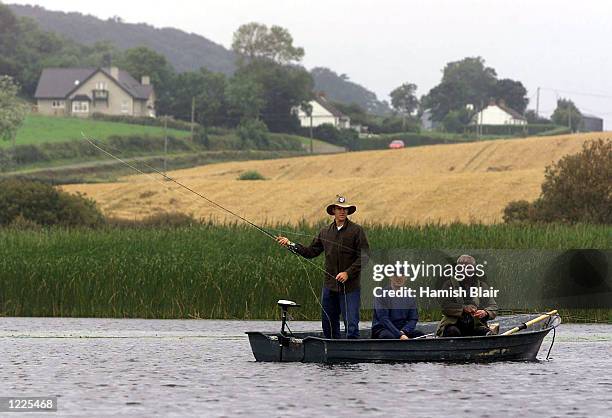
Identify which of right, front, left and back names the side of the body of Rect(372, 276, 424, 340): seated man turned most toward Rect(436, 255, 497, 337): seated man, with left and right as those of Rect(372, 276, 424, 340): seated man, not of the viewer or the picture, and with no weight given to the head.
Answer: left

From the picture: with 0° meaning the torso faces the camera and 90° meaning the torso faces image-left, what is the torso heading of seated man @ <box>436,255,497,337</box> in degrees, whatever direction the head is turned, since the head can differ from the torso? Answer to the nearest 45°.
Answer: approximately 0°

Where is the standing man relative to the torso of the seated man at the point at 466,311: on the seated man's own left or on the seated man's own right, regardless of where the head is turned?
on the seated man's own right

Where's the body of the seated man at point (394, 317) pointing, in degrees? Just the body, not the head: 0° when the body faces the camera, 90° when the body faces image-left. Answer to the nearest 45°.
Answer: approximately 0°

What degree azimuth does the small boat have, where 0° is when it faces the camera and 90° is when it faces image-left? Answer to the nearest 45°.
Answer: approximately 270°
